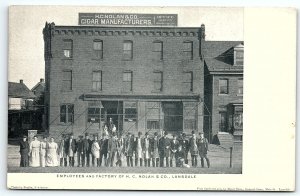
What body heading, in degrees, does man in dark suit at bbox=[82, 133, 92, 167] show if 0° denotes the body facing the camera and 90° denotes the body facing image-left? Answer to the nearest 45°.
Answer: approximately 0°

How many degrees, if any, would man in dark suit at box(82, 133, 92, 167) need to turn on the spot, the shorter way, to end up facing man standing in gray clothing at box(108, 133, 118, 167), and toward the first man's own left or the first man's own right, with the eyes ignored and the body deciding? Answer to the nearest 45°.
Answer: approximately 90° to the first man's own left

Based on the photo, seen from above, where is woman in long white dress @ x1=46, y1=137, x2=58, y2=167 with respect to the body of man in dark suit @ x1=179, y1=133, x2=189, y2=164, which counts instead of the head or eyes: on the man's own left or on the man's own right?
on the man's own right
